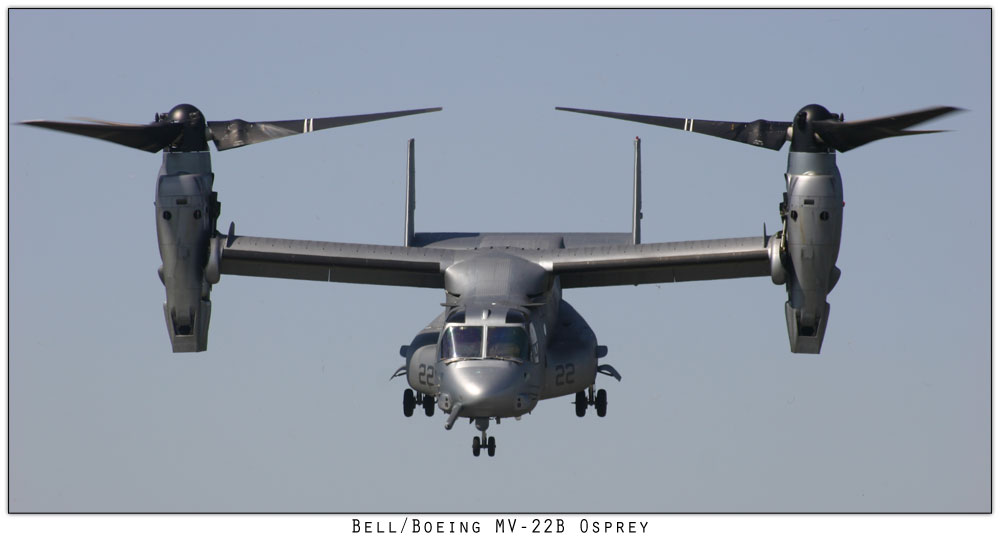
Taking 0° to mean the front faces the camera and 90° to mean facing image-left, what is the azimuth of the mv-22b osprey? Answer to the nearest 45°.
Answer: approximately 0°
